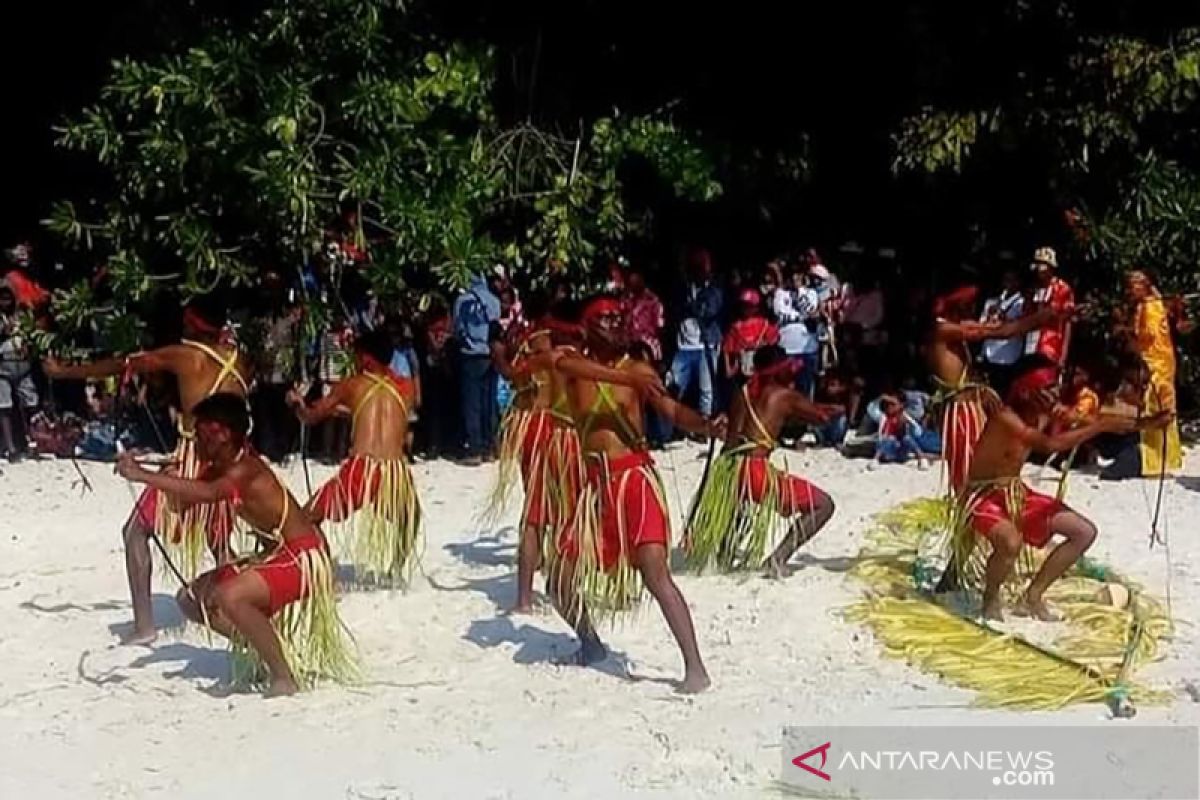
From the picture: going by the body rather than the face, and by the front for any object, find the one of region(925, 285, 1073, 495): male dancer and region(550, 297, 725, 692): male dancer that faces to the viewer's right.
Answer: region(925, 285, 1073, 495): male dancer

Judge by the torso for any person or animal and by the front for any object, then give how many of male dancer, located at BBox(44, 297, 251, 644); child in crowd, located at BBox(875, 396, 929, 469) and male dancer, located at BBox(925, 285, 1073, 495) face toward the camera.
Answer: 1

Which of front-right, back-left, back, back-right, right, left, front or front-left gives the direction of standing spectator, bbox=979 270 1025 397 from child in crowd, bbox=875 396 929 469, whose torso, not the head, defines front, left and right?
left

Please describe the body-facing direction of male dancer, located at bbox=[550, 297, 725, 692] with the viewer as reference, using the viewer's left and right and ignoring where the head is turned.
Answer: facing the viewer

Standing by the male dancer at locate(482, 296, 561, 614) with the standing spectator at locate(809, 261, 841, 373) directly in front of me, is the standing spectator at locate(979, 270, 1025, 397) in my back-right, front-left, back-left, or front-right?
front-right

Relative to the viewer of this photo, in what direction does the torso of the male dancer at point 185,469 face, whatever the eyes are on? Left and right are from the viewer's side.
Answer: facing away from the viewer and to the left of the viewer

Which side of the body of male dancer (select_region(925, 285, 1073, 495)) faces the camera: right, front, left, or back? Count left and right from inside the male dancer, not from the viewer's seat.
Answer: right

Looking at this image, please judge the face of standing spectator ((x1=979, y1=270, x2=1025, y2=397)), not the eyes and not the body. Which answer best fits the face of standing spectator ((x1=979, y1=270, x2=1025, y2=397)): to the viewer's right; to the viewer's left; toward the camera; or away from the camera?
toward the camera

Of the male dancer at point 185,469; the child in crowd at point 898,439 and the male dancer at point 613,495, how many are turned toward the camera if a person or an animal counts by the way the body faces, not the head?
2

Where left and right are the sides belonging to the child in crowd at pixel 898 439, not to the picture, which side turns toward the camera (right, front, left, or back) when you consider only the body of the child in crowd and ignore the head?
front

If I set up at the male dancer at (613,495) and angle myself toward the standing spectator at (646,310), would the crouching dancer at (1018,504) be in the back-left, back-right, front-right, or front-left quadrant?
front-right

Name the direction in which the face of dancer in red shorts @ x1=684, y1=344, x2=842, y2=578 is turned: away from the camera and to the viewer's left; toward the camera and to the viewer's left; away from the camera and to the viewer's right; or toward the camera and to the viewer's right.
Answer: away from the camera and to the viewer's right

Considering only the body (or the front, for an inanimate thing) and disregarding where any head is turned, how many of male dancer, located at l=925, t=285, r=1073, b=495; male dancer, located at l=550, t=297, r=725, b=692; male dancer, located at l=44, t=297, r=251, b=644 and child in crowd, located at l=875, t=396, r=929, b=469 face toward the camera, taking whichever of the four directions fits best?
2

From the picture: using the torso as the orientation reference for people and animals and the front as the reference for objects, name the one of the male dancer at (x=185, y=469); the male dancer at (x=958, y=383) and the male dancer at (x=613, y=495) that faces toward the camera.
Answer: the male dancer at (x=613, y=495)

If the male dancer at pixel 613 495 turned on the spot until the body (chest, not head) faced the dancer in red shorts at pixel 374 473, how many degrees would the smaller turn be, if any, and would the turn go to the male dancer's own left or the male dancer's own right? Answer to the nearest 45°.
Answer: approximately 135° to the male dancer's own right

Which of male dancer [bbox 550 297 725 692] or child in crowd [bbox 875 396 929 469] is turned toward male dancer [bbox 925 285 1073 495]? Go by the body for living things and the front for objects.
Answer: the child in crowd

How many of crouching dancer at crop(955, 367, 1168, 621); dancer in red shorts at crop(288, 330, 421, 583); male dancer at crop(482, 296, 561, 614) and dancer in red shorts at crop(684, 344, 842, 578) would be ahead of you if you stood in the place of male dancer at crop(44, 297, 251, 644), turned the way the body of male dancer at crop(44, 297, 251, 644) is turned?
0

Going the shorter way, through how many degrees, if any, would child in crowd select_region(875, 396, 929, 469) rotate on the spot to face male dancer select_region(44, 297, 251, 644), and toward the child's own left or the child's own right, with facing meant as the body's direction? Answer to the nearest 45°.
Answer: approximately 45° to the child's own right
